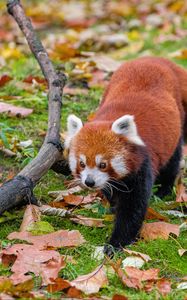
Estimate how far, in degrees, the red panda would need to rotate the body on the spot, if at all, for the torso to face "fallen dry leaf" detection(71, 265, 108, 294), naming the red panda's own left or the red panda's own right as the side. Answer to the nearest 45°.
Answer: approximately 45° to the red panda's own left

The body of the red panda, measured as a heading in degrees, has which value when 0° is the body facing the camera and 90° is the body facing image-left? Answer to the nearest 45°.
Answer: approximately 45°

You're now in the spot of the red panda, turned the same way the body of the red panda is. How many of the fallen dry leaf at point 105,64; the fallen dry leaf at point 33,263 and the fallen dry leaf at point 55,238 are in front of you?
2

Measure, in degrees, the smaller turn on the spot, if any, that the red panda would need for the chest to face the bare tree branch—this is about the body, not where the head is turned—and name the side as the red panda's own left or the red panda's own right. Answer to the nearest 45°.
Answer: approximately 45° to the red panda's own right

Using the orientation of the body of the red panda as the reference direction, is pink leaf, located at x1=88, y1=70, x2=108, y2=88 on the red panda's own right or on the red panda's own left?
on the red panda's own right

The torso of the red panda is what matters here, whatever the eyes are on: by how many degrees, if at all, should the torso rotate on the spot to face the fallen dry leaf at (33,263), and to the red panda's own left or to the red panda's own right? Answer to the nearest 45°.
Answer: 0° — it already faces it

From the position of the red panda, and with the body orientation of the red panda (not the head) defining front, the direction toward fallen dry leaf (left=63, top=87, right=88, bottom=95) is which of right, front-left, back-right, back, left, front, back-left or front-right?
back-right

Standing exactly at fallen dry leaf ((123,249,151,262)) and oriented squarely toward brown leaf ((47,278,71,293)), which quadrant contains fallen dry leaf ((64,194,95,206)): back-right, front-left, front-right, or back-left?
back-right

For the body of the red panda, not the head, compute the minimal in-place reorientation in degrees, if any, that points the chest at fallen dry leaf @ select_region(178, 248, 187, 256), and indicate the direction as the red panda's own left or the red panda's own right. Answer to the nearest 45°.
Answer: approximately 45° to the red panda's own left
